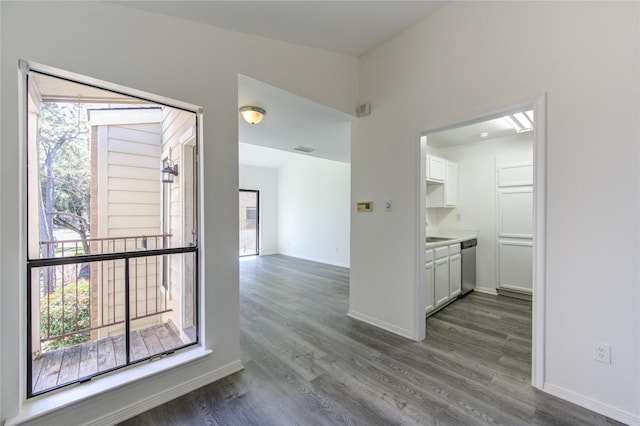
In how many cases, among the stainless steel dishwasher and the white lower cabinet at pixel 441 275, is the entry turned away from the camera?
0

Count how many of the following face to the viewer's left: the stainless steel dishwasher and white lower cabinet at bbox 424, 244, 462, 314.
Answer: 0

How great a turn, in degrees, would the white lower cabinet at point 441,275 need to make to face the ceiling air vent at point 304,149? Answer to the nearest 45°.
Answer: approximately 135° to its right

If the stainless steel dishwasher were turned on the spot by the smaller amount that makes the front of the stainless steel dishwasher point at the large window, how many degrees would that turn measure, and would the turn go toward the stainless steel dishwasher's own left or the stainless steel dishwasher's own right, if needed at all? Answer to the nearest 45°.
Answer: approximately 90° to the stainless steel dishwasher's own right

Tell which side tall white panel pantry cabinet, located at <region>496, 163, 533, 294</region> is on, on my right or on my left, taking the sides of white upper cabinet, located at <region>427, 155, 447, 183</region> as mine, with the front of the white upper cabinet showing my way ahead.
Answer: on my left

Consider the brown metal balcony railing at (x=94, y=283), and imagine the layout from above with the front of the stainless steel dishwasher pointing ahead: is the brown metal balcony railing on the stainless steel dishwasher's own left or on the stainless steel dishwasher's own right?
on the stainless steel dishwasher's own right

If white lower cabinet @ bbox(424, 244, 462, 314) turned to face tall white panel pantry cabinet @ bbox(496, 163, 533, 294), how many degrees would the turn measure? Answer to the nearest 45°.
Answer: approximately 90° to its left

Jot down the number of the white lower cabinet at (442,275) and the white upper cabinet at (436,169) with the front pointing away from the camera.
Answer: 0

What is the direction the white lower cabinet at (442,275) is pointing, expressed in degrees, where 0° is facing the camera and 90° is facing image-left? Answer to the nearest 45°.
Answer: approximately 315°

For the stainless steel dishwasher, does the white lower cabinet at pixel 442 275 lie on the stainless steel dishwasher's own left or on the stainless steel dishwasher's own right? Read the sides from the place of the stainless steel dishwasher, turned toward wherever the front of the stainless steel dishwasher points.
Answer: on the stainless steel dishwasher's own right

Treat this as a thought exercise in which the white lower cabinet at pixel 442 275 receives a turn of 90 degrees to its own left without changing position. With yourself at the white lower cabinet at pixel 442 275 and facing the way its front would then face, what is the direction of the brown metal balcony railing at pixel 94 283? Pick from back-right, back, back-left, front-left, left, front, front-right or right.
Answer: back
